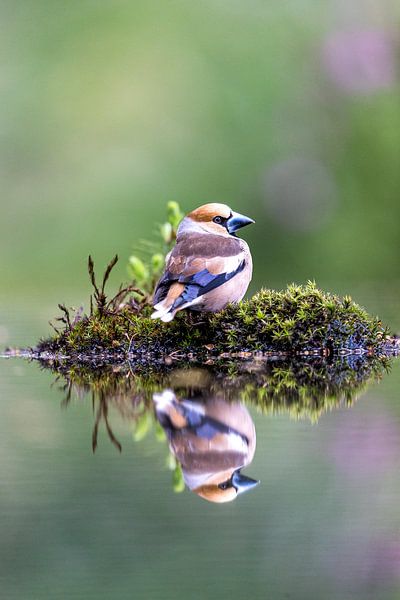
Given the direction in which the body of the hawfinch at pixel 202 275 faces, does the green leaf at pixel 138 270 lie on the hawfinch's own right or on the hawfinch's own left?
on the hawfinch's own left

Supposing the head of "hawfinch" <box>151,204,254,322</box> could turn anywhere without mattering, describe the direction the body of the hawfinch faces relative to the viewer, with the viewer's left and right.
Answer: facing away from the viewer and to the right of the viewer
